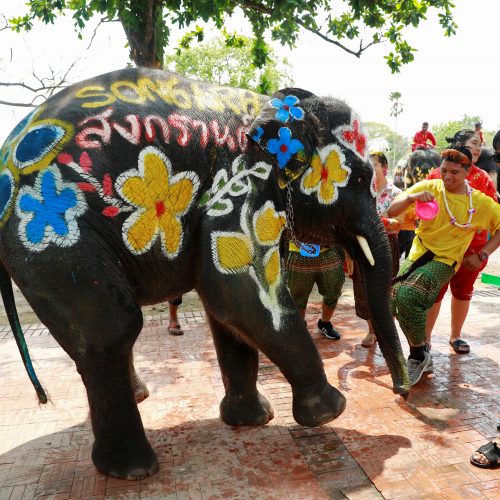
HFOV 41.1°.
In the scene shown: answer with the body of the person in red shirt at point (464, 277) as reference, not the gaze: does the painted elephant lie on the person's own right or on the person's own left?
on the person's own right

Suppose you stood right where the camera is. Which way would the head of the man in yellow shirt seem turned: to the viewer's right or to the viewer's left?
to the viewer's left
